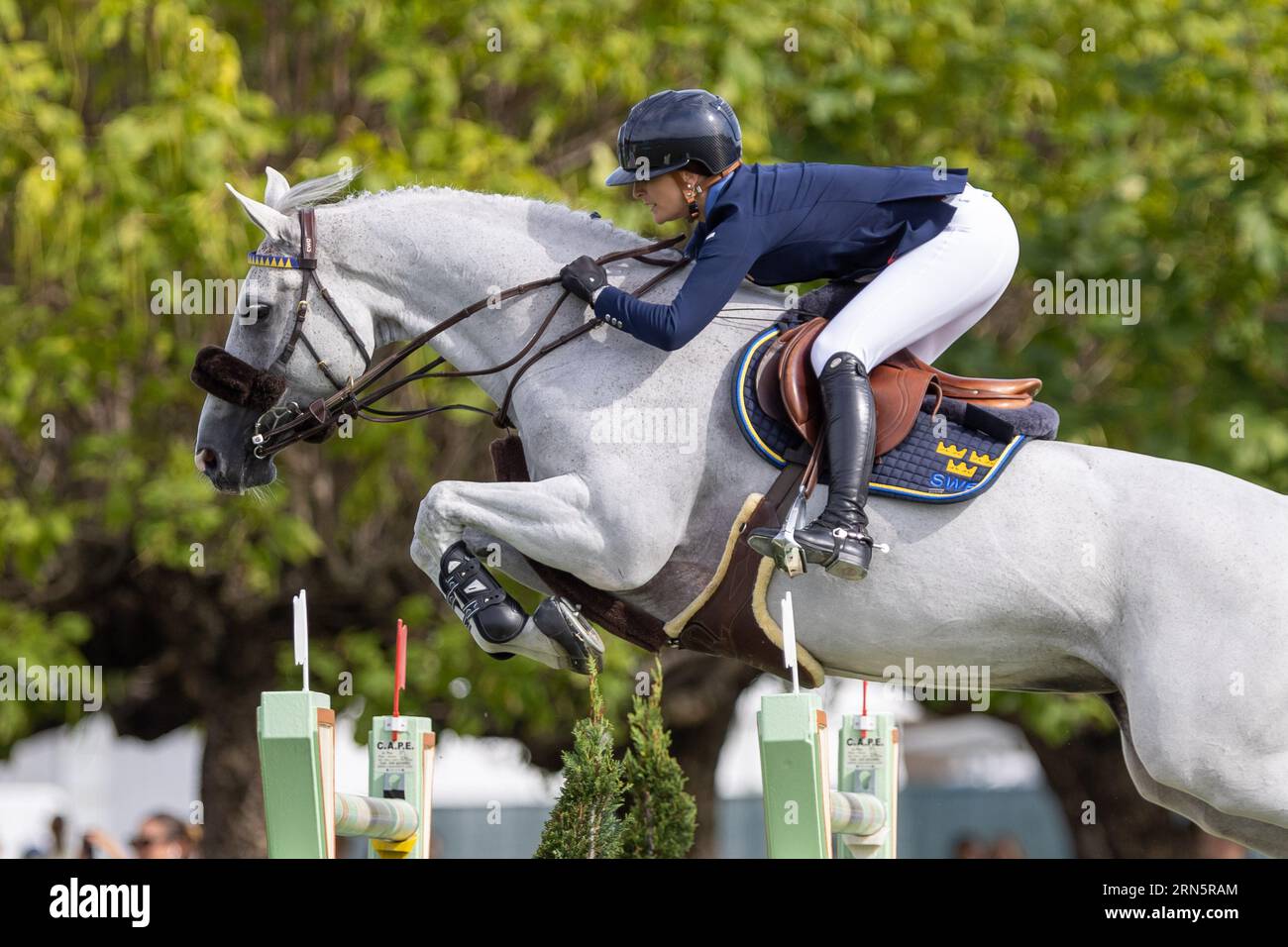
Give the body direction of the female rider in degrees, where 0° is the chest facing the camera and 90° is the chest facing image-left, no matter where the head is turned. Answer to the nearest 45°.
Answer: approximately 90°

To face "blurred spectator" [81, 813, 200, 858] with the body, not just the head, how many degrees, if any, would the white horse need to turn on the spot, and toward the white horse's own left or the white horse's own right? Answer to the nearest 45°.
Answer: approximately 45° to the white horse's own right

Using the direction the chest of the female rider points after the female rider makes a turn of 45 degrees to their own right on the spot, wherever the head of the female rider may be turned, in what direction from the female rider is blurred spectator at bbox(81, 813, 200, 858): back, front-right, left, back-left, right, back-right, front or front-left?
front

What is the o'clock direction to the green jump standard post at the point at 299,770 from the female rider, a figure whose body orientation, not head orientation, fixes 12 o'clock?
The green jump standard post is roughly at 11 o'clock from the female rider.

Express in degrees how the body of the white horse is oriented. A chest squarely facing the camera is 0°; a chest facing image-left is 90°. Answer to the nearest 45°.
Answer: approximately 90°

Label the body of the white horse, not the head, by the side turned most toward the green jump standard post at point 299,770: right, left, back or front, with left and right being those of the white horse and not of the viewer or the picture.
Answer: front

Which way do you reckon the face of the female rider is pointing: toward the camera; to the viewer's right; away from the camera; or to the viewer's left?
to the viewer's left
